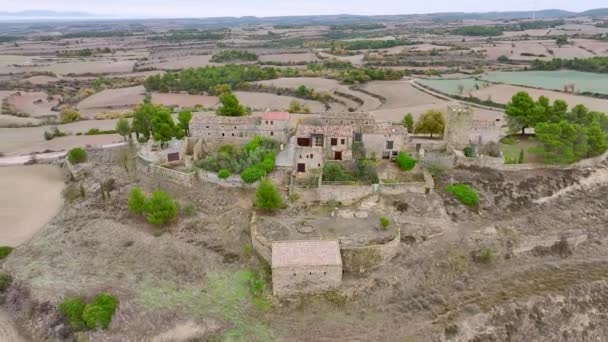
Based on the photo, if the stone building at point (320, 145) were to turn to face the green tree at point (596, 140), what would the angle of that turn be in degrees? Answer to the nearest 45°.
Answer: approximately 90° to its left

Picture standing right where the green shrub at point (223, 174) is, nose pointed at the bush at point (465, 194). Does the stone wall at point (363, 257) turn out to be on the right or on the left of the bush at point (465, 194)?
right

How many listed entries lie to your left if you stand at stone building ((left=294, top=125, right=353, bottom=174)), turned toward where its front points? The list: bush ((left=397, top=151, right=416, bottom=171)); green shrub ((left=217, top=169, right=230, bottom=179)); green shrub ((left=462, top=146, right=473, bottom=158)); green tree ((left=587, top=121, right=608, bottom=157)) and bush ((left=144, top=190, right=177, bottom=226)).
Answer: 3

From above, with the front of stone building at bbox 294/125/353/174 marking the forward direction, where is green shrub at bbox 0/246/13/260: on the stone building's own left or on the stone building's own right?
on the stone building's own right

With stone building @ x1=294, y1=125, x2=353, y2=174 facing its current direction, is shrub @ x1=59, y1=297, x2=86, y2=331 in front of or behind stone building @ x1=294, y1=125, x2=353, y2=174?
in front

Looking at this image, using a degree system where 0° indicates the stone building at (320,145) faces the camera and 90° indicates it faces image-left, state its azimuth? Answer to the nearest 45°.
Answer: approximately 0°

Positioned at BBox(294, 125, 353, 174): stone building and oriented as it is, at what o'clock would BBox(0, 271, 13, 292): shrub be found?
The shrub is roughly at 2 o'clock from the stone building.

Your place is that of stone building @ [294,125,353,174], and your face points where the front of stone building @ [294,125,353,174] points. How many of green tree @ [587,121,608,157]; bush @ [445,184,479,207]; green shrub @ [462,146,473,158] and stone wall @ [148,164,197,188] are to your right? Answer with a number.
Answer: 1

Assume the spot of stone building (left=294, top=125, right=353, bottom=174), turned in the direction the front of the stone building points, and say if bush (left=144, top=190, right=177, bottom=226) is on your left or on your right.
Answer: on your right

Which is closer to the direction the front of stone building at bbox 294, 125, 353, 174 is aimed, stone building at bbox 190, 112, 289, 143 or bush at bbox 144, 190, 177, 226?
the bush

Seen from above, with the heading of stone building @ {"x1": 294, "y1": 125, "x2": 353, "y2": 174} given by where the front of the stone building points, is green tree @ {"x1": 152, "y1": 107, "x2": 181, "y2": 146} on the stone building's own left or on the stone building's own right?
on the stone building's own right

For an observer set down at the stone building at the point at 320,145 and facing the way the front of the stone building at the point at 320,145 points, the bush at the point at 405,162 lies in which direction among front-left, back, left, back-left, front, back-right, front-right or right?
left

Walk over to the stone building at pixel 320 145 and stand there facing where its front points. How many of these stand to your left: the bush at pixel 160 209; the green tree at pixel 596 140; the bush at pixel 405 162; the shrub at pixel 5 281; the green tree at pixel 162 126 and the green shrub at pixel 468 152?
3

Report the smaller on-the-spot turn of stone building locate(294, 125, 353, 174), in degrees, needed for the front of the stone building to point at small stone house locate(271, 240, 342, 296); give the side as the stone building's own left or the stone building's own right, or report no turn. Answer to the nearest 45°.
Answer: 0° — it already faces it

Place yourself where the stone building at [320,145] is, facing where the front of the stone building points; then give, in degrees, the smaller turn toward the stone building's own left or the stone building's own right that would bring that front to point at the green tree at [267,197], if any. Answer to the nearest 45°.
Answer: approximately 45° to the stone building's own right

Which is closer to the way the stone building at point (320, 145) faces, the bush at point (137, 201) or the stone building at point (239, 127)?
the bush

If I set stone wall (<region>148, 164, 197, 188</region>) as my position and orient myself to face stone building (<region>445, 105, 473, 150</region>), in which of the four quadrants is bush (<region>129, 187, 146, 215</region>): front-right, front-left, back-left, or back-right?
back-right
